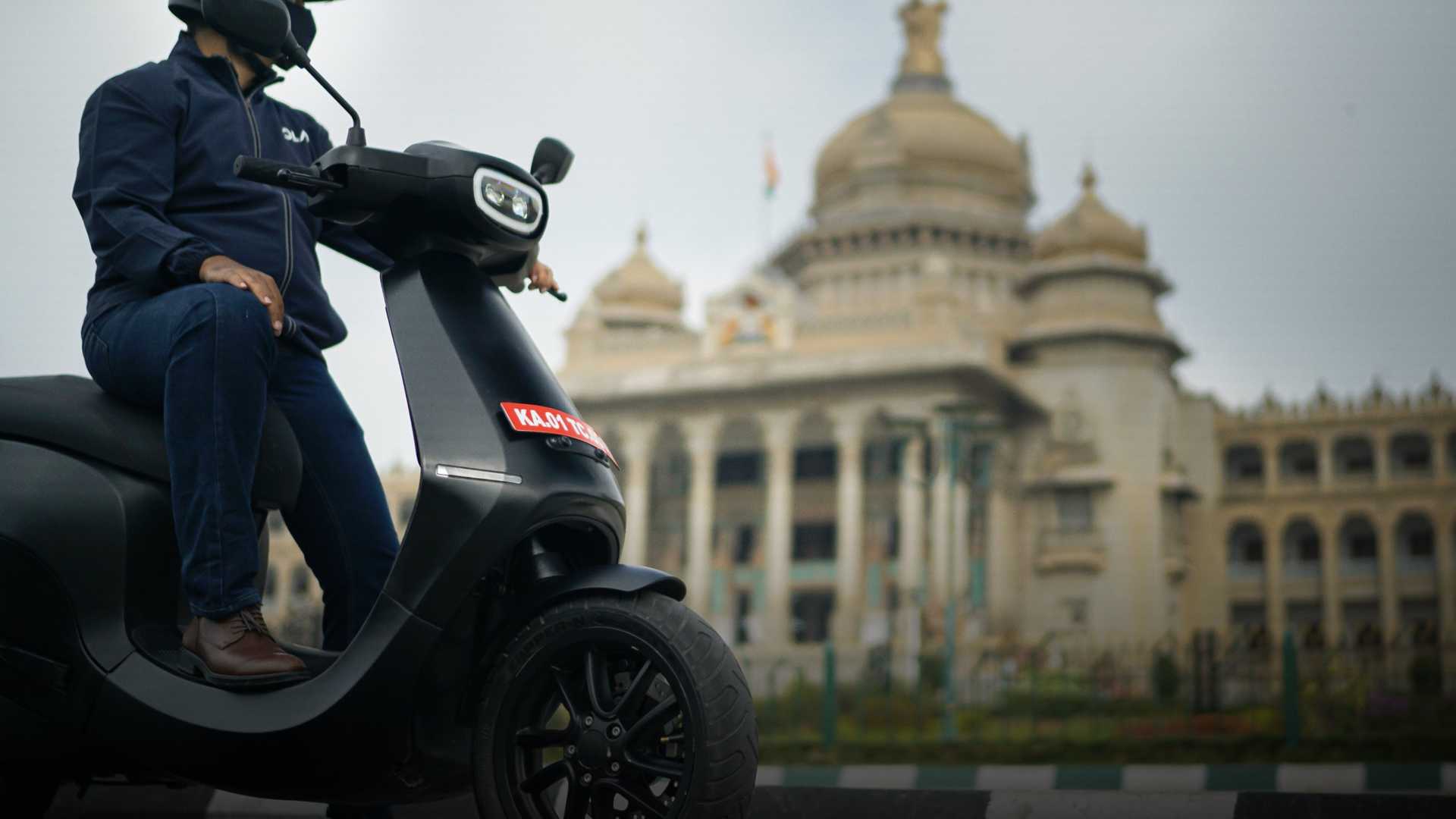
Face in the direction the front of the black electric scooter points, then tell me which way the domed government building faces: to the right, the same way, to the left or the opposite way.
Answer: to the right

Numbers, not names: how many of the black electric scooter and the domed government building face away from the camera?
0

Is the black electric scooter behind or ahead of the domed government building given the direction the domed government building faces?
ahead

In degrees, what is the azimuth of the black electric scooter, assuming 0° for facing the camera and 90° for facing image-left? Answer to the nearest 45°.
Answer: approximately 315°

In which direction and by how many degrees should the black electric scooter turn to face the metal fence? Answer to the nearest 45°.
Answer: approximately 90° to its left

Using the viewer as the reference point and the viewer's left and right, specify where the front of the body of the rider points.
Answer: facing the viewer and to the right of the viewer

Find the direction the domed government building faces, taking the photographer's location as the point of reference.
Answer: facing the viewer and to the left of the viewer

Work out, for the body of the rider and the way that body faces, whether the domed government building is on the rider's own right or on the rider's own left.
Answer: on the rider's own left

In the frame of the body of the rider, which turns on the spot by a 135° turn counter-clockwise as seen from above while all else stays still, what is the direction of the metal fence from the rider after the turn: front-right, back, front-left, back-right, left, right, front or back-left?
front-right

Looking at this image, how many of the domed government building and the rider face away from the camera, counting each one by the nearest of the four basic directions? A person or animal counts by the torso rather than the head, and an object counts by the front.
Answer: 0

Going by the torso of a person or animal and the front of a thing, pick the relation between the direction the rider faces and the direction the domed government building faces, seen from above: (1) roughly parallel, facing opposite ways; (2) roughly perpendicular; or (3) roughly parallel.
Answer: roughly perpendicular
